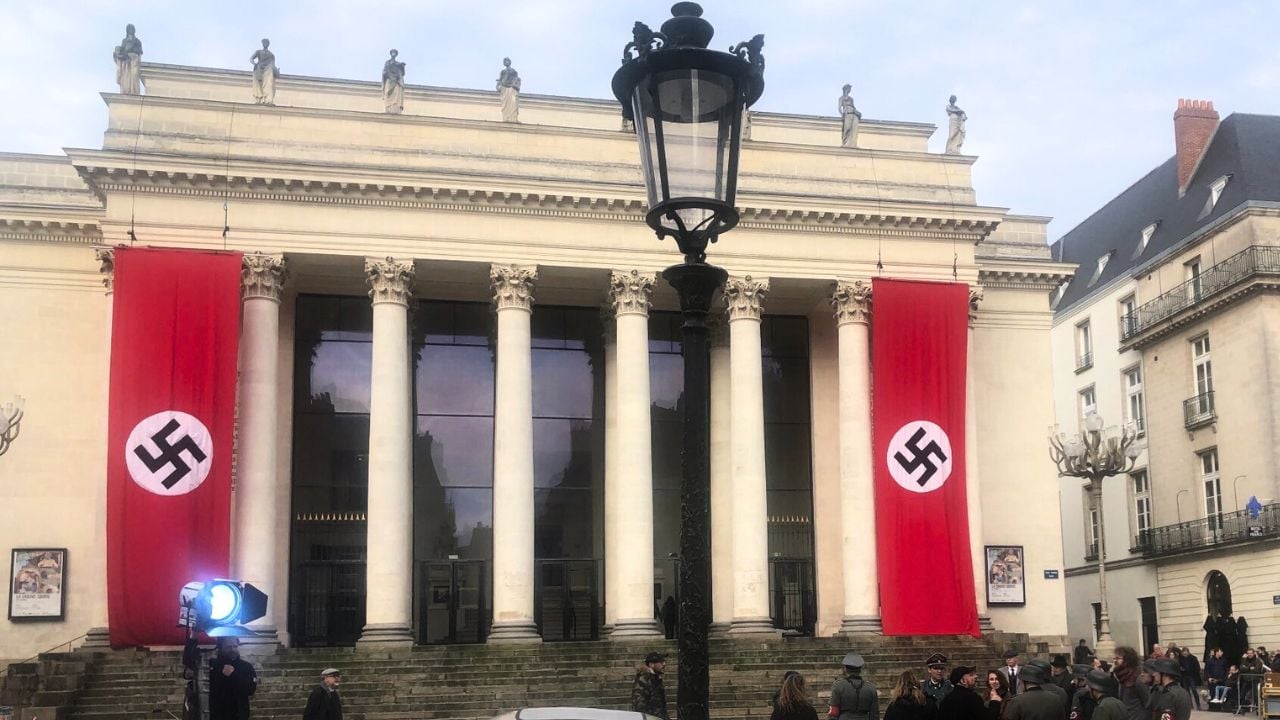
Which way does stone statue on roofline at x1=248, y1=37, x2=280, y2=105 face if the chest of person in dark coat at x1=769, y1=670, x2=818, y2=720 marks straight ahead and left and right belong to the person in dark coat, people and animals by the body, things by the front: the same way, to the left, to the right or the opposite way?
the opposite way

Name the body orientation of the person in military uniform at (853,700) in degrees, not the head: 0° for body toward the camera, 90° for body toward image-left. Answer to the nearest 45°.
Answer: approximately 180°

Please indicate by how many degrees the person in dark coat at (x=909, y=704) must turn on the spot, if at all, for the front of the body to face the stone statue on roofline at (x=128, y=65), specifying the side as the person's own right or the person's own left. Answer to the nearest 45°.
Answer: approximately 45° to the person's own left

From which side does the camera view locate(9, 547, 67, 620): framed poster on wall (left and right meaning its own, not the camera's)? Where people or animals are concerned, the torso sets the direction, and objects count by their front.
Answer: front

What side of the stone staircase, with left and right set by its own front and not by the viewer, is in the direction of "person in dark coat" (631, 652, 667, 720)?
front

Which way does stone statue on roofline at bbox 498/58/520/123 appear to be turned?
toward the camera

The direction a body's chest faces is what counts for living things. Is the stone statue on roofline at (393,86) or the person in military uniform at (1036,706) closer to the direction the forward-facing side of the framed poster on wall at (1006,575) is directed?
the person in military uniform

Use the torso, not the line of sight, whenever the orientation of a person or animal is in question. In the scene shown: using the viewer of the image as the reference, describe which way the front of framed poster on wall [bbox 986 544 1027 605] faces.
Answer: facing the viewer

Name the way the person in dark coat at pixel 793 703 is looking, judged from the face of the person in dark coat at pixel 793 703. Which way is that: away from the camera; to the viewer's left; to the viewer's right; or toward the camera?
away from the camera

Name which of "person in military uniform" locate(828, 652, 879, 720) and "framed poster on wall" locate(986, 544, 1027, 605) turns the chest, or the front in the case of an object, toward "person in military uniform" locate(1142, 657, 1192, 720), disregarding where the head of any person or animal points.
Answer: the framed poster on wall

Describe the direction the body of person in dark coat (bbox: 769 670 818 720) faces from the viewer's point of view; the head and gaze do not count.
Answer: away from the camera

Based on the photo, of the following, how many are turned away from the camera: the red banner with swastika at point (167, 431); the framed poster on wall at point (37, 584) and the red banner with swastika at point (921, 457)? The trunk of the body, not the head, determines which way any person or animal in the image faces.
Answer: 0

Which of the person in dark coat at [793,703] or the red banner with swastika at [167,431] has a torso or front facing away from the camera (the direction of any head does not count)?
the person in dark coat

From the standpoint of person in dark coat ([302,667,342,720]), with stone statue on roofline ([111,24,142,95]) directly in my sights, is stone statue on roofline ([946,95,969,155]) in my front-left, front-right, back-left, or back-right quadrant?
front-right

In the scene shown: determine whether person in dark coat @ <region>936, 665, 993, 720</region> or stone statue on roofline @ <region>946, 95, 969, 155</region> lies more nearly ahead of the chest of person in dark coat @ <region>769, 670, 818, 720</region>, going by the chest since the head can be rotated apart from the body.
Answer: the stone statue on roofline

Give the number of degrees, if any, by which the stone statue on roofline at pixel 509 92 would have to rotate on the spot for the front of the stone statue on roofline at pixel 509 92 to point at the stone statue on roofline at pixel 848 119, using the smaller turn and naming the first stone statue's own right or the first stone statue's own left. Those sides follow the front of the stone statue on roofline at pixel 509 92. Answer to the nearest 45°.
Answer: approximately 90° to the first stone statue's own left
